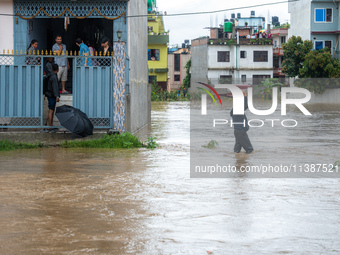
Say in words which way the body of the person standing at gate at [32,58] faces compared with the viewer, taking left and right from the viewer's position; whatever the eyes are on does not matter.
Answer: facing the viewer and to the right of the viewer

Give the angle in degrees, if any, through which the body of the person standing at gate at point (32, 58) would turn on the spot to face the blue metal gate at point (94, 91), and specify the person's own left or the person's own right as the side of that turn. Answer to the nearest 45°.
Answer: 0° — they already face it

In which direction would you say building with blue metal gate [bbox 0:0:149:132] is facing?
toward the camera

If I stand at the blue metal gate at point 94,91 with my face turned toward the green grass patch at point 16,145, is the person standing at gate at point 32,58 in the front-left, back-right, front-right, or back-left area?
front-right

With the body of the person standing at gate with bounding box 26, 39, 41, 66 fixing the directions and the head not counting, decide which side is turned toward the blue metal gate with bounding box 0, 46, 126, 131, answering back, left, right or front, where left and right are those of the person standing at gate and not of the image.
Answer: front

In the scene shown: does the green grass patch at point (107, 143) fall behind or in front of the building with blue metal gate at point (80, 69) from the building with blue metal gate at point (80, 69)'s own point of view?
in front
